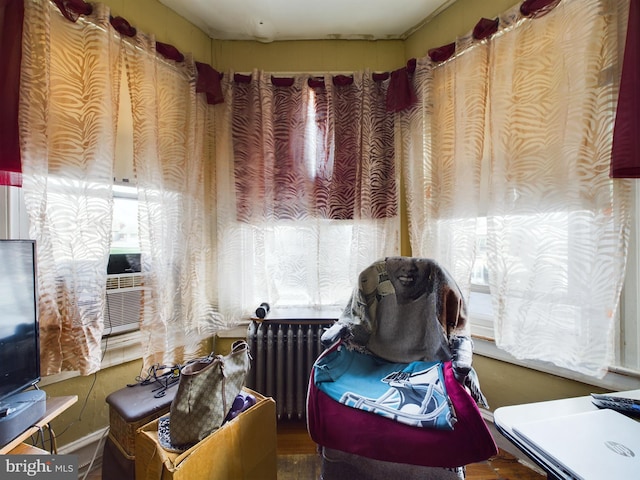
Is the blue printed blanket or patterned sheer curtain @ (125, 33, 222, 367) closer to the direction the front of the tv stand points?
the blue printed blanket

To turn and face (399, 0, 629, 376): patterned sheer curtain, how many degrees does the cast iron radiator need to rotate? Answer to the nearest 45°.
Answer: approximately 45° to its left

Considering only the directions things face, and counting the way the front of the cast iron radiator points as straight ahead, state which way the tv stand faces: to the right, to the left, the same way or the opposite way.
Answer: to the left

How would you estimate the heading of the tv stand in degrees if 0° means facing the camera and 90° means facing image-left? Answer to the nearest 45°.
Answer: approximately 315°

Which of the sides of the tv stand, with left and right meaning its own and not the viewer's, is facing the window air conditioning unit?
left

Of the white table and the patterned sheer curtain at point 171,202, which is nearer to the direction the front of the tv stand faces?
the white table

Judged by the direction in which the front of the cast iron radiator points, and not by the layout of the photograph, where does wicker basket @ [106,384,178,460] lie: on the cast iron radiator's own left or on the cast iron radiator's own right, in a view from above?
on the cast iron radiator's own right

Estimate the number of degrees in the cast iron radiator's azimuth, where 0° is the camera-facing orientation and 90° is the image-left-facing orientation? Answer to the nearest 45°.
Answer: approximately 0°

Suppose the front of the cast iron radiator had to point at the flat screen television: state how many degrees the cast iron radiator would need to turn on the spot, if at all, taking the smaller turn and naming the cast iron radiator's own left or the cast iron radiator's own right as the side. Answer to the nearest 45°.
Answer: approximately 45° to the cast iron radiator's own right

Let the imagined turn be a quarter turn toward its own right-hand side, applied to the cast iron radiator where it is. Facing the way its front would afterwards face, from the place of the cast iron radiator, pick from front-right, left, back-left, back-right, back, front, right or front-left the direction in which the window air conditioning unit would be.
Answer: front
